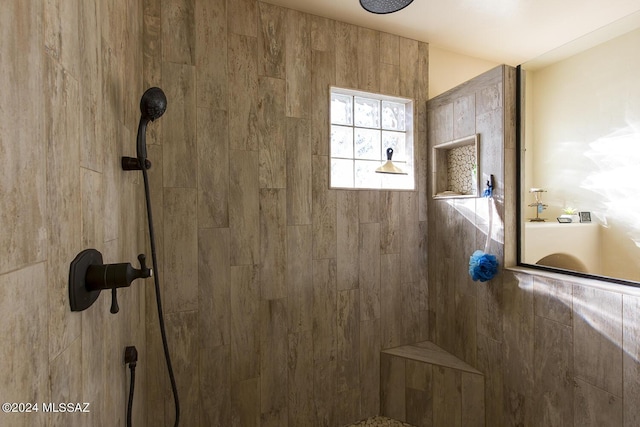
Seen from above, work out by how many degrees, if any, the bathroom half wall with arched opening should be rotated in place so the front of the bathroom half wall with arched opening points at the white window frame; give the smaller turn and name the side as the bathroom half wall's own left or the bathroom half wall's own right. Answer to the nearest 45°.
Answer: approximately 90° to the bathroom half wall's own right
